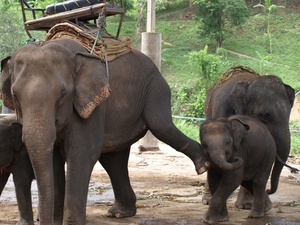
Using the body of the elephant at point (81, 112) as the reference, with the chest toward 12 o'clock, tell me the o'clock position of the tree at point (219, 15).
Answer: The tree is roughly at 5 o'clock from the elephant.

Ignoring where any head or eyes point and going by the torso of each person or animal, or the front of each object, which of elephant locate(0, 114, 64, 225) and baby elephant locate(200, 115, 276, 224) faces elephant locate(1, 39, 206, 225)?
the baby elephant

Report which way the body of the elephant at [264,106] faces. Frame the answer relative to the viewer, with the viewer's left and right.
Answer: facing the viewer and to the right of the viewer

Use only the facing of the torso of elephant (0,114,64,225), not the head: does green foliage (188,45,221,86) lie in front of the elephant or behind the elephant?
behind

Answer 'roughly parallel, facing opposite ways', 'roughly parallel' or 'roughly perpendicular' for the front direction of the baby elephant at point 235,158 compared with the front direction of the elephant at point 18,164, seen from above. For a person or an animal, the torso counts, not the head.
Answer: roughly parallel

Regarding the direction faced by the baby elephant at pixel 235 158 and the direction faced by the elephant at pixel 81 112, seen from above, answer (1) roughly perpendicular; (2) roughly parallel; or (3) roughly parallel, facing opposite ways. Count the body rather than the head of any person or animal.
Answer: roughly parallel

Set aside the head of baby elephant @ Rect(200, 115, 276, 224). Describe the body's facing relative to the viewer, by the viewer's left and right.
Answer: facing the viewer and to the left of the viewer

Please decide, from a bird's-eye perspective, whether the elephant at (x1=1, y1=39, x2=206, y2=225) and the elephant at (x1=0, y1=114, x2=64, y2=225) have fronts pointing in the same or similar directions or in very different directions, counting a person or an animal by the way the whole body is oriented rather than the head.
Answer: same or similar directions

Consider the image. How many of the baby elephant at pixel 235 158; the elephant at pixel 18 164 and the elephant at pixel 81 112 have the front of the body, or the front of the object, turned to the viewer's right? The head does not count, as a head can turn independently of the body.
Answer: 0
